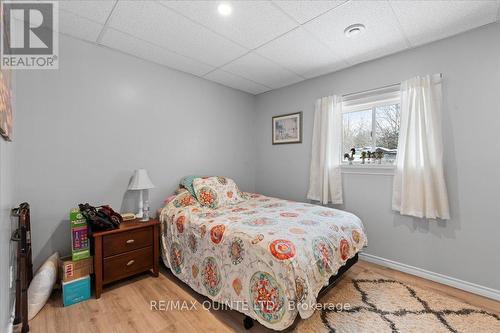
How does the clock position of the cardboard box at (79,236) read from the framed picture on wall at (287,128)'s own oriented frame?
The cardboard box is roughly at 12 o'clock from the framed picture on wall.

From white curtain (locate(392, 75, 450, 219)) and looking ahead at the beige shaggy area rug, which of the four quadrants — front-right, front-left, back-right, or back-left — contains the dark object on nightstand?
front-right

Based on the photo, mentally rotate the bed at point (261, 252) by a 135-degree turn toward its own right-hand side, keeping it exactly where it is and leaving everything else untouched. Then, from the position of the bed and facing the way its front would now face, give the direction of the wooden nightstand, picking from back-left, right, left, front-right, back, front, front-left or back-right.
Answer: front

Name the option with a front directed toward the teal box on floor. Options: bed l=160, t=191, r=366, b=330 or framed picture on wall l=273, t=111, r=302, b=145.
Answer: the framed picture on wall

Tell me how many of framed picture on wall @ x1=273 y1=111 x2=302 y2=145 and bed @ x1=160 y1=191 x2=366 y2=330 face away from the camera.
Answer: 0

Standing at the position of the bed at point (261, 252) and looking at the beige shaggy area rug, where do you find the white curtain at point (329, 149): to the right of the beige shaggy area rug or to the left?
left

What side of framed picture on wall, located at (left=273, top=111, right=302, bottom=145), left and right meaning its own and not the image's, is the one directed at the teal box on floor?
front

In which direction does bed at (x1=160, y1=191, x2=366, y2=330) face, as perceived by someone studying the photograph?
facing the viewer and to the right of the viewer

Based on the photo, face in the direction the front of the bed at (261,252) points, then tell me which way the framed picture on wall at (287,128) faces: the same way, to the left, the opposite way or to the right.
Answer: to the right

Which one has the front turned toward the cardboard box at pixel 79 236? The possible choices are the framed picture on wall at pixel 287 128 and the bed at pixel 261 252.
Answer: the framed picture on wall

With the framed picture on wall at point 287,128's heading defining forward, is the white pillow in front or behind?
in front

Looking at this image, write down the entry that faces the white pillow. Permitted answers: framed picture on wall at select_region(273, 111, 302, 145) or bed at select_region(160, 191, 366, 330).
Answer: the framed picture on wall

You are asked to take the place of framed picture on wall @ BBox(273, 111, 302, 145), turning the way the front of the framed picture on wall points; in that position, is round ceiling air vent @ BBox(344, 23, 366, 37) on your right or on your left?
on your left

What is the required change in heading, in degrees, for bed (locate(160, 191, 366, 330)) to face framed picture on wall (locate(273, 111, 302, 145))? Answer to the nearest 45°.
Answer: approximately 135° to its left

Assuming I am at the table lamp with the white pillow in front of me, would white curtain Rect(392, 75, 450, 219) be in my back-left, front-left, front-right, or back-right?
back-left
